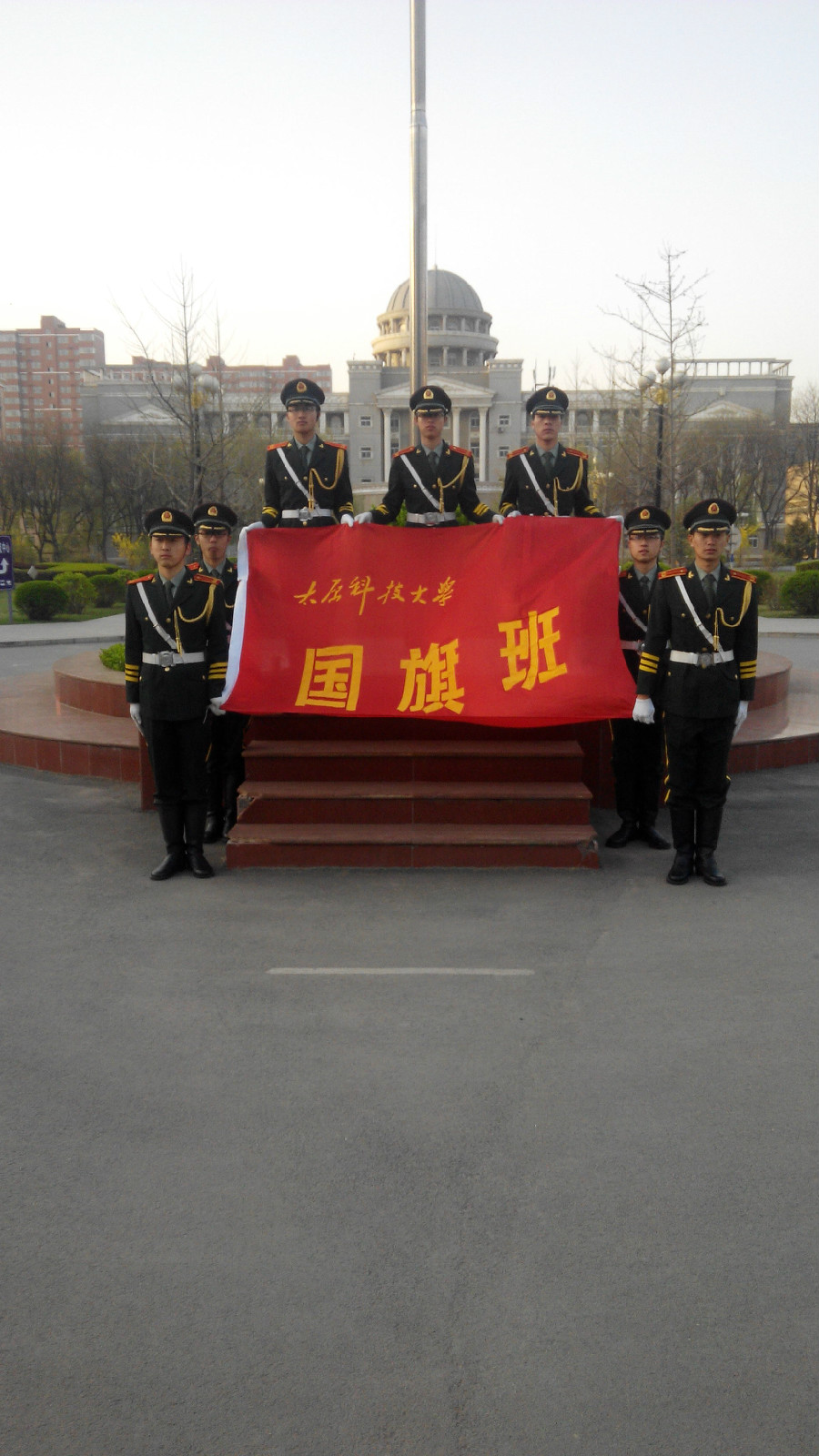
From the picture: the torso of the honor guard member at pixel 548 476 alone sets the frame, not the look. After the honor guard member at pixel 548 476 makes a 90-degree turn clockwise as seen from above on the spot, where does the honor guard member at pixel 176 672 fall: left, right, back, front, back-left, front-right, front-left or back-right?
front-left

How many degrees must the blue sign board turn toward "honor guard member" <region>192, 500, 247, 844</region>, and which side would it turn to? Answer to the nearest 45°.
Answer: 0° — it already faces them

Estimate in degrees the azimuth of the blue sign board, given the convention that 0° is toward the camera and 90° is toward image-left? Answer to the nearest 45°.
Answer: approximately 0°

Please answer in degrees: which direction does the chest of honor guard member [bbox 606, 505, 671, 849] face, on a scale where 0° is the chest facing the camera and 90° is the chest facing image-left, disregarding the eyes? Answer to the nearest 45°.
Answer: approximately 0°

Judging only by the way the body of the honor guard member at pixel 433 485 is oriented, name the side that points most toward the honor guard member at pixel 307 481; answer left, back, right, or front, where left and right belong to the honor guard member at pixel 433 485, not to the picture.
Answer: right

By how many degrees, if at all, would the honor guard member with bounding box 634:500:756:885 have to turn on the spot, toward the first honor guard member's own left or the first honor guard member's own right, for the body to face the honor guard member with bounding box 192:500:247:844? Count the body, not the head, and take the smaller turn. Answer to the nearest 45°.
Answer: approximately 90° to the first honor guard member's own right

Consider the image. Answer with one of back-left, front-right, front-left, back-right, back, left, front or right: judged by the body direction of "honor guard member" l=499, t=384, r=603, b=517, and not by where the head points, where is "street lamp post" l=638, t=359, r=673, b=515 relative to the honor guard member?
back

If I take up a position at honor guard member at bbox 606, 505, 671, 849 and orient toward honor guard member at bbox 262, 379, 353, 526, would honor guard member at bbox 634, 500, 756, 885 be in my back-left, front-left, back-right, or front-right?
back-left
